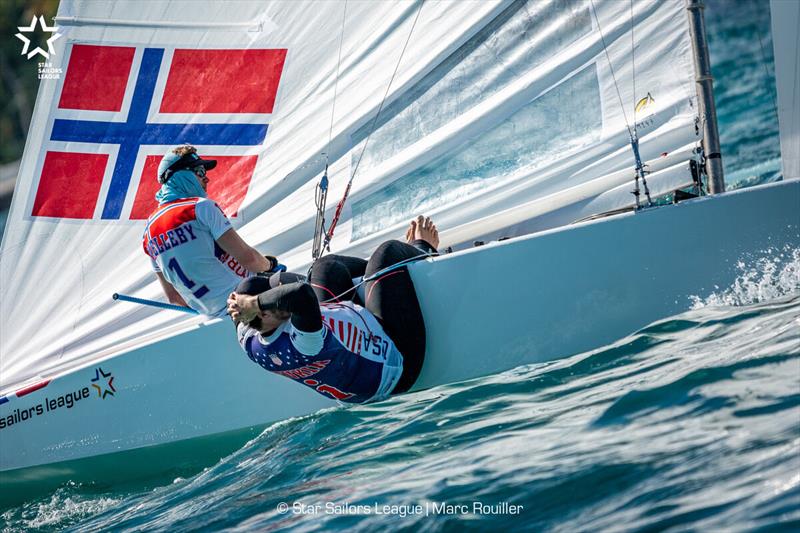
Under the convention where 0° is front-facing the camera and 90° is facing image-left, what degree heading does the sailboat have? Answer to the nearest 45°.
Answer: approximately 270°
